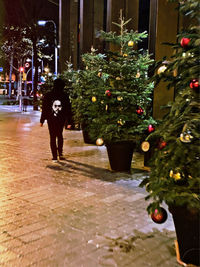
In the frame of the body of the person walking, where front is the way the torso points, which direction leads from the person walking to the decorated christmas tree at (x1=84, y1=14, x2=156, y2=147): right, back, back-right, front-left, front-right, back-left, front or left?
back-right

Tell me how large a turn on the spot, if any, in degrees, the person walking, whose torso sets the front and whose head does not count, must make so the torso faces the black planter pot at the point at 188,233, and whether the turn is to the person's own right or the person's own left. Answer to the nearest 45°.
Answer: approximately 180°

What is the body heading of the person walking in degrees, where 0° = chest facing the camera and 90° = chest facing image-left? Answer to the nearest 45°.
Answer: approximately 180°

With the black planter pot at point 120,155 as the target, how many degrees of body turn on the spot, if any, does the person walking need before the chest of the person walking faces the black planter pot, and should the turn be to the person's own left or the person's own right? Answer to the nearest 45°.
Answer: approximately 135° to the person's own right

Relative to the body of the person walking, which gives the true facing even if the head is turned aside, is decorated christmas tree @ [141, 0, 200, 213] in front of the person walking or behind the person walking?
behind

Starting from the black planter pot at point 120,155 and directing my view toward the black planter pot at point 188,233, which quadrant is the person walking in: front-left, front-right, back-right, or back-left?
back-right
